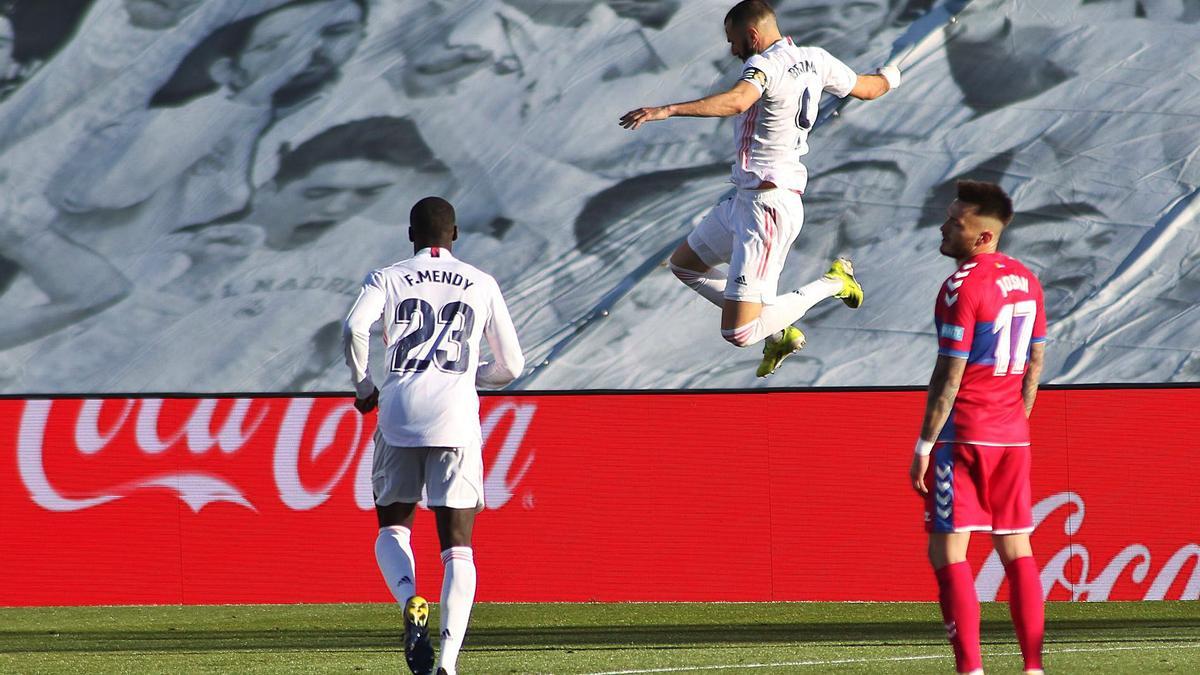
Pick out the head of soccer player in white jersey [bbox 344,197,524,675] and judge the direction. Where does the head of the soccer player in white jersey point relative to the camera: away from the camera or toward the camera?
away from the camera

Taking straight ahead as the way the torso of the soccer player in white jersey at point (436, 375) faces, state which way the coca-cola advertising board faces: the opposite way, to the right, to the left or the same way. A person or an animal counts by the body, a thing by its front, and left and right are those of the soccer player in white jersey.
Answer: the opposite way

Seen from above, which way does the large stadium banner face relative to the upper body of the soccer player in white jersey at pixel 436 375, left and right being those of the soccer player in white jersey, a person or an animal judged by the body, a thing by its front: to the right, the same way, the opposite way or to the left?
the opposite way

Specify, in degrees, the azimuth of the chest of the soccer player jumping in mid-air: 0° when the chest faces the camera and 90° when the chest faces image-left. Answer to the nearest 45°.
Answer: approximately 135°

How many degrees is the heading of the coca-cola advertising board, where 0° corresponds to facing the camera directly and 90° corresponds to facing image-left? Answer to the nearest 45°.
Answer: approximately 0°

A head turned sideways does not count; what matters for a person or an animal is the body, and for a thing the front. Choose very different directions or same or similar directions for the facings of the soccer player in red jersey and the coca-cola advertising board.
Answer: very different directions

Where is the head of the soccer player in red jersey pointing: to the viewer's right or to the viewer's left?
to the viewer's left

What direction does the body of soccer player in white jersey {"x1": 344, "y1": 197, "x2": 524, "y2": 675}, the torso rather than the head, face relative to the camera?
away from the camera

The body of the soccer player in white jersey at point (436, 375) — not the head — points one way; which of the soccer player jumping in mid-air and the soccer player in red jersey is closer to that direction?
the soccer player jumping in mid-air

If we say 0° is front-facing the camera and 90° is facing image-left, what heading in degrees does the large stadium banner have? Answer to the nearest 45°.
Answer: approximately 0°
